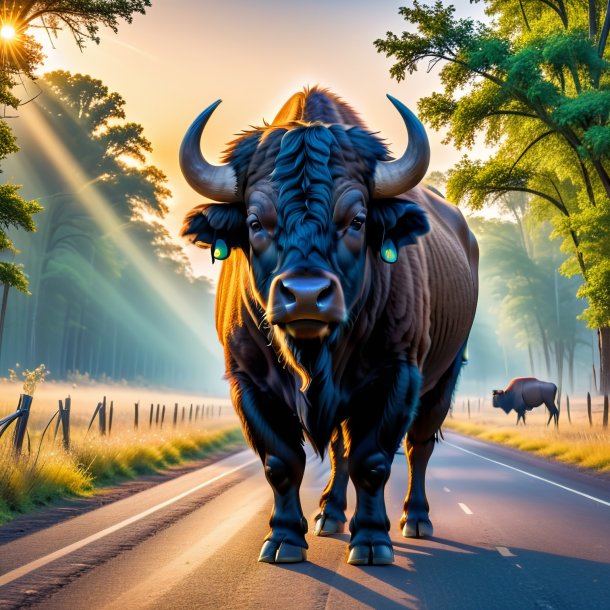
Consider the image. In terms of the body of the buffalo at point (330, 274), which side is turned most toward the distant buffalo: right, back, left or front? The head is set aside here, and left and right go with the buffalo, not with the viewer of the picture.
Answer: back

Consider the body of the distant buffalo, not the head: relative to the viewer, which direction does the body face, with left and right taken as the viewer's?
facing to the left of the viewer

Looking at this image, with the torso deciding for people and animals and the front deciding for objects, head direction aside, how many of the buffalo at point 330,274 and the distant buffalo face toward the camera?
1

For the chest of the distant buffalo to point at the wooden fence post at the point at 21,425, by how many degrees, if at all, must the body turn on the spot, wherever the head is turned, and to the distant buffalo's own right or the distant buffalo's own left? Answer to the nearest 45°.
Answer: approximately 90° to the distant buffalo's own left

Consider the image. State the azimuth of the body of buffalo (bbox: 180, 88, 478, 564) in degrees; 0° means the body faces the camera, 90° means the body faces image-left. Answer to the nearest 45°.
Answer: approximately 0°

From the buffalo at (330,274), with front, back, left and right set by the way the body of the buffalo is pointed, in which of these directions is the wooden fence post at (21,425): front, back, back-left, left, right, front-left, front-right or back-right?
back-right

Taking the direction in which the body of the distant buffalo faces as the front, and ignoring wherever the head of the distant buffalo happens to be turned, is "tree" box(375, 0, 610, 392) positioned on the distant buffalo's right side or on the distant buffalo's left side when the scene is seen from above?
on the distant buffalo's left side

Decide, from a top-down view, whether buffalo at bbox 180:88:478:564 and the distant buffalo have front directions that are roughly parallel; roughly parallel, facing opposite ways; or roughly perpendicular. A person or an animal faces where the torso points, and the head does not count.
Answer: roughly perpendicular

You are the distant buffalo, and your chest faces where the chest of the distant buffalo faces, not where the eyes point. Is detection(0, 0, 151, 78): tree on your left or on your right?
on your left

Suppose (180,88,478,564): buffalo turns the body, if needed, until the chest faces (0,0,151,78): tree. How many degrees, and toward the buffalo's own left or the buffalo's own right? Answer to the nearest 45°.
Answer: approximately 135° to the buffalo's own right
